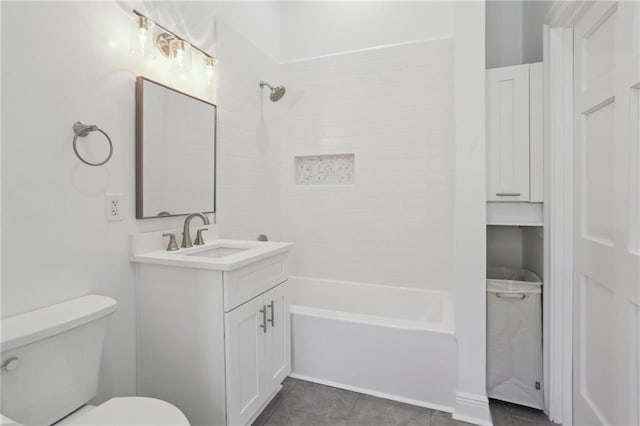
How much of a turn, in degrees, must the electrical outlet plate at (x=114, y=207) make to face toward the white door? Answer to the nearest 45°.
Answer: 0° — it already faces it

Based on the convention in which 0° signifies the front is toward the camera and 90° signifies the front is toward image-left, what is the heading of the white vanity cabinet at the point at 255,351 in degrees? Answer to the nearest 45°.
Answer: approximately 315°

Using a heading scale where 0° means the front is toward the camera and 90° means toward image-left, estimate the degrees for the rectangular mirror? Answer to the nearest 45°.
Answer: approximately 315°

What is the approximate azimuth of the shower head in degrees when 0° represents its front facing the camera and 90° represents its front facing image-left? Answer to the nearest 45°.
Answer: approximately 315°

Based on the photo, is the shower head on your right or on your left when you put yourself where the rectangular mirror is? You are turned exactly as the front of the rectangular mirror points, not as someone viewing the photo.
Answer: on your left
